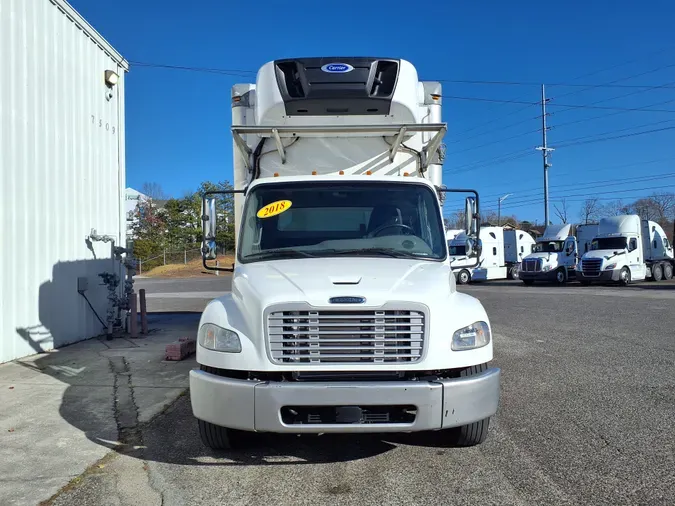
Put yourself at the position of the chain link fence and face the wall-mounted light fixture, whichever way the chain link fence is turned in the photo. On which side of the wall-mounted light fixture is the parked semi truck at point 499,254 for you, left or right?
left

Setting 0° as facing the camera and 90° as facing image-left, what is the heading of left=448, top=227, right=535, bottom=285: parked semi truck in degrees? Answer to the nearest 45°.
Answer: approximately 45°

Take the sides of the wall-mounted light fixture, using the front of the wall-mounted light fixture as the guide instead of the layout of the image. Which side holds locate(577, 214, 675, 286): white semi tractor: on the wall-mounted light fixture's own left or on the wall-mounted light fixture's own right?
on the wall-mounted light fixture's own left

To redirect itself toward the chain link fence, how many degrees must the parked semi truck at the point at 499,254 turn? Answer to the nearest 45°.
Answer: approximately 45° to its right

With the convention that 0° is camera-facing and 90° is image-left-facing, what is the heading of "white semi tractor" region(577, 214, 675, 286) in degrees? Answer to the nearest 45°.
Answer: approximately 45°

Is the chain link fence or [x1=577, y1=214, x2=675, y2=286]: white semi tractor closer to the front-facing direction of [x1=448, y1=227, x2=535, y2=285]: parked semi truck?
the chain link fence

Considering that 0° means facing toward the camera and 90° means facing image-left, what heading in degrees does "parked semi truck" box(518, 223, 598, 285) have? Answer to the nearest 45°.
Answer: approximately 45°
